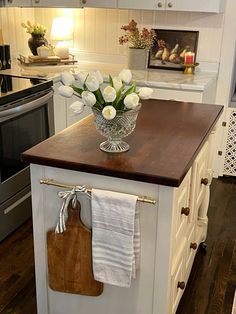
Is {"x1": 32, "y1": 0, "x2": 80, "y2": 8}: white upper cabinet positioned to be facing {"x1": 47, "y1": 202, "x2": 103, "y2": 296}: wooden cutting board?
yes

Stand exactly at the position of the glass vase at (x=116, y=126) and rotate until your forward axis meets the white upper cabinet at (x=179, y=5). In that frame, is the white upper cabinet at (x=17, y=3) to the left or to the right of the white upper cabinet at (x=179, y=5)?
left

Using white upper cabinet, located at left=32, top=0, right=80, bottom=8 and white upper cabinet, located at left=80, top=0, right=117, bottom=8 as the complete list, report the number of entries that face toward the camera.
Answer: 2

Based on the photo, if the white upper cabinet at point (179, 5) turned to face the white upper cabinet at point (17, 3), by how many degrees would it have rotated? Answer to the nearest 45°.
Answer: approximately 90° to its right

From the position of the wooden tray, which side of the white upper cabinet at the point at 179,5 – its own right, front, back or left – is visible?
right

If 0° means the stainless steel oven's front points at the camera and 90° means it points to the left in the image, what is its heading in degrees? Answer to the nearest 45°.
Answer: approximately 315°

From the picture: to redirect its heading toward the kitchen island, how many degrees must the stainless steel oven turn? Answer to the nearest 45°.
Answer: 0° — it already faces it

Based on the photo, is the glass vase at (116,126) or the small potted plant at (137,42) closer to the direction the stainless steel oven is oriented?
the glass vase

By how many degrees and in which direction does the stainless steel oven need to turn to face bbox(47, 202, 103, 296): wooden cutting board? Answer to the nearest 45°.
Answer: approximately 45° to its right
